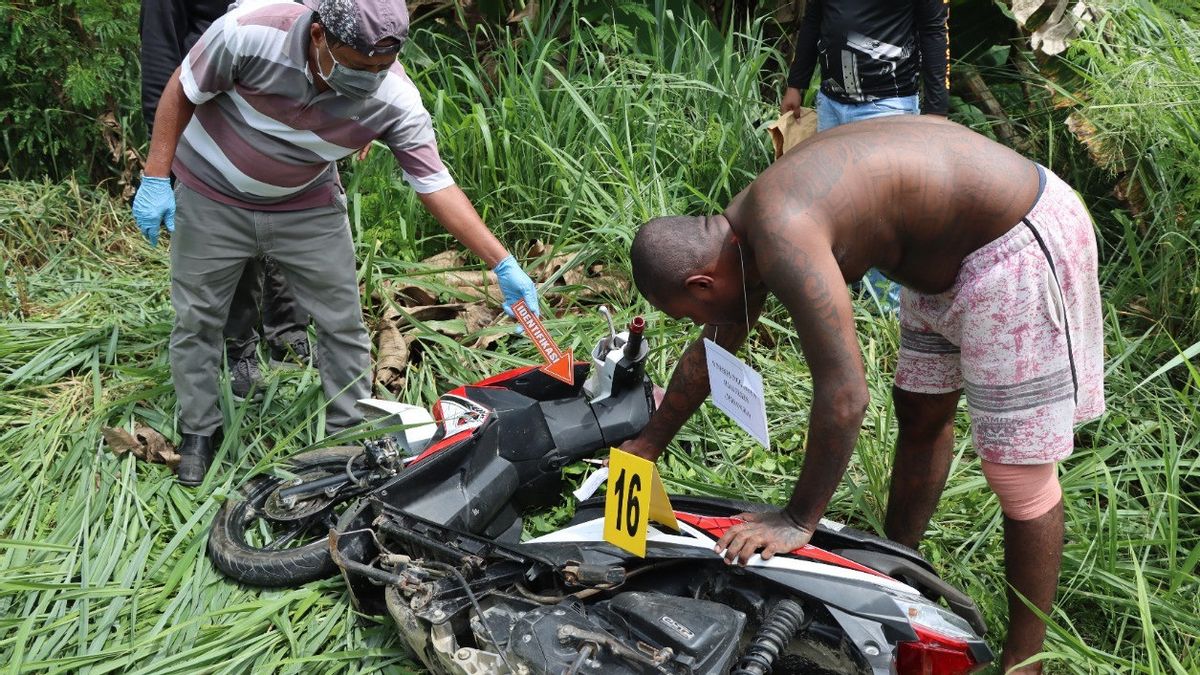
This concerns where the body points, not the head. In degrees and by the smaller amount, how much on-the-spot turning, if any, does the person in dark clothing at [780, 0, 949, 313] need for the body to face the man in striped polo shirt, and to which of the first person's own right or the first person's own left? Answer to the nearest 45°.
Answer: approximately 45° to the first person's own right

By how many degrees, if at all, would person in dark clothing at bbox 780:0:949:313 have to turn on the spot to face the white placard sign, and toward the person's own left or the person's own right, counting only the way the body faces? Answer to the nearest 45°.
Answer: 0° — they already face it
